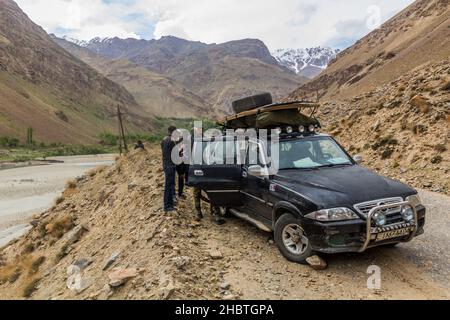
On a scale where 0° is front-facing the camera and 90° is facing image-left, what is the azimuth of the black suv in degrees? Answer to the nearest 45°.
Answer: approximately 315°

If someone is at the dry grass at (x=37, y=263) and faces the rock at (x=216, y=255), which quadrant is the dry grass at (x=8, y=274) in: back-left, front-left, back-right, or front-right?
back-right

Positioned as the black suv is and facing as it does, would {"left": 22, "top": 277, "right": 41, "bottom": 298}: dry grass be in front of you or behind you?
behind

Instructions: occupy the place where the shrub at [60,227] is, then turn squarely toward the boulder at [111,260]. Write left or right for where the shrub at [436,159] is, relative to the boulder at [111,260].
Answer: left
